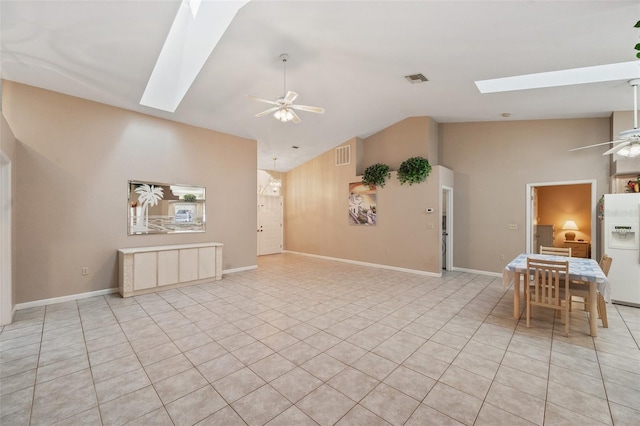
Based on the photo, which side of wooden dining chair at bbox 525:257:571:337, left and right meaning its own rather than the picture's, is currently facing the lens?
back

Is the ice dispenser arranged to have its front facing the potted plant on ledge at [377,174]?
no

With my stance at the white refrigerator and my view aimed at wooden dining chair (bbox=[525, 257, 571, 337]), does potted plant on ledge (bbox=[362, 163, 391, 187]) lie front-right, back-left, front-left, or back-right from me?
front-right

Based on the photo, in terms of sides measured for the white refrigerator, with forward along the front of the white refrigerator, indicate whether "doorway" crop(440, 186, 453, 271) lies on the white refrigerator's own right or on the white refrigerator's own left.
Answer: on the white refrigerator's own right

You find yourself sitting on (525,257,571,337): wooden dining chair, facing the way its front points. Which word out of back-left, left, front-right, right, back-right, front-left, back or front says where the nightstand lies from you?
front

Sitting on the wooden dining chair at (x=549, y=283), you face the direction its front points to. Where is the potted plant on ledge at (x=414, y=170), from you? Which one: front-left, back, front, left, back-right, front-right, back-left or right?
front-left

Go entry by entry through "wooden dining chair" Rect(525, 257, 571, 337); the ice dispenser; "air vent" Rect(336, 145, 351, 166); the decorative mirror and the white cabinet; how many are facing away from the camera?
1

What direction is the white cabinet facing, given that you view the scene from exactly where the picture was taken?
facing the viewer and to the right of the viewer

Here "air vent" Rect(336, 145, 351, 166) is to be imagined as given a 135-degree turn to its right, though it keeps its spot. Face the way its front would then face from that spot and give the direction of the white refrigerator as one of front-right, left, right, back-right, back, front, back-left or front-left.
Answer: back-right

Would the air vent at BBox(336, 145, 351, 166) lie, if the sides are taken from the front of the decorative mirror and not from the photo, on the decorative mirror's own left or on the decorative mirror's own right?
on the decorative mirror's own left

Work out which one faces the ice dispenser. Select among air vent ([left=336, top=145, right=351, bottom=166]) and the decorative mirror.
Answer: the decorative mirror

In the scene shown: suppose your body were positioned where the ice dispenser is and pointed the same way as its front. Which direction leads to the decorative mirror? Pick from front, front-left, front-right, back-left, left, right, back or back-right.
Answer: front-right
